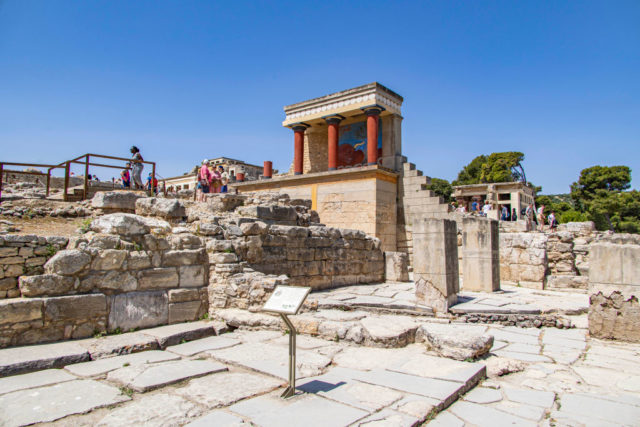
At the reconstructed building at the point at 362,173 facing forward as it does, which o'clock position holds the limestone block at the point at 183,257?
The limestone block is roughly at 11 o'clock from the reconstructed building.

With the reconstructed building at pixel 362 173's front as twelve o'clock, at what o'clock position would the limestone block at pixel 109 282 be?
The limestone block is roughly at 11 o'clock from the reconstructed building.

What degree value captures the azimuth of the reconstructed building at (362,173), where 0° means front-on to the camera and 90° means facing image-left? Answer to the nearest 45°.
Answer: approximately 45°

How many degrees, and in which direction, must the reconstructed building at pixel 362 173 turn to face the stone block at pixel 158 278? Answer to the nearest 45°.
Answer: approximately 45° to its left

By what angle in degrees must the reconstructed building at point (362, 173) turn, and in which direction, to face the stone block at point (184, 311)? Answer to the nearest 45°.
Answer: approximately 45° to its left

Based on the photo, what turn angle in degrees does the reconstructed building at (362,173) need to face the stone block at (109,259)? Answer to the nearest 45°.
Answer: approximately 45° to its left

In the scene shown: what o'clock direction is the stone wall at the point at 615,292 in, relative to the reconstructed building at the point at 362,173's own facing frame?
The stone wall is roughly at 10 o'clock from the reconstructed building.
